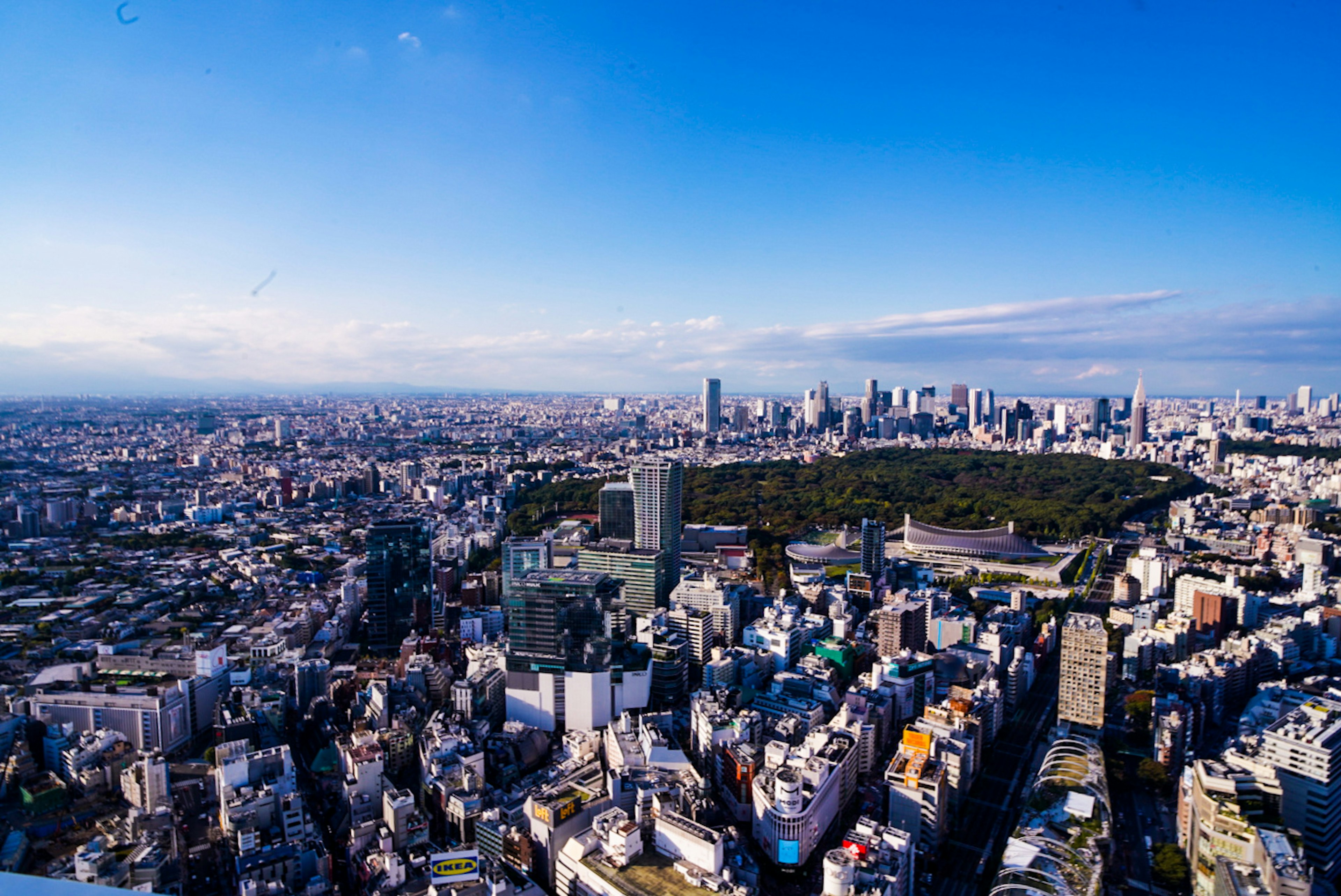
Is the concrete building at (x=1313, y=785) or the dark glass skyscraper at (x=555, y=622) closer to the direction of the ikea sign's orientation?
the concrete building

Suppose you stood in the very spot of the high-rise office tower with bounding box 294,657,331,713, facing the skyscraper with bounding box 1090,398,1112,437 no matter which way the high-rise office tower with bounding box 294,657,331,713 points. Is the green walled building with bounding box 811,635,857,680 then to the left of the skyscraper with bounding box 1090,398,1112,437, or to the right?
right

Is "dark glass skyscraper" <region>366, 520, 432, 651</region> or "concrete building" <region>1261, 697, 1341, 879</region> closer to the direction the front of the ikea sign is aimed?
the concrete building

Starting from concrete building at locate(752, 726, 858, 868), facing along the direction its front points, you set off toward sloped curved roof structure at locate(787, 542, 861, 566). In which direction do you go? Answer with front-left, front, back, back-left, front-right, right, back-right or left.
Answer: back

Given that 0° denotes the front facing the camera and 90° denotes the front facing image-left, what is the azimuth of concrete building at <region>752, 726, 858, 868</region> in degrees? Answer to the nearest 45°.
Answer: approximately 0°

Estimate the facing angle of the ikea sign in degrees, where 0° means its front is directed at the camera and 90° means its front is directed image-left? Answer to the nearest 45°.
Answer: approximately 0°

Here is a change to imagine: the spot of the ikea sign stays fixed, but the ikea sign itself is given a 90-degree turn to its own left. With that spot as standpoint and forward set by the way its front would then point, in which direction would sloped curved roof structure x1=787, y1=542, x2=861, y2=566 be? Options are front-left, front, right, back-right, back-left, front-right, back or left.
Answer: front-left

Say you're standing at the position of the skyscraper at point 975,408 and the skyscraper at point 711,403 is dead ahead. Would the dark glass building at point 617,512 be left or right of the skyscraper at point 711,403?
left

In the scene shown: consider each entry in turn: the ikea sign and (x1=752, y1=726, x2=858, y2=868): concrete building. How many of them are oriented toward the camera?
2

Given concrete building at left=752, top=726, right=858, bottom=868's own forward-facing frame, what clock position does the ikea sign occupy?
The ikea sign is roughly at 2 o'clock from the concrete building.

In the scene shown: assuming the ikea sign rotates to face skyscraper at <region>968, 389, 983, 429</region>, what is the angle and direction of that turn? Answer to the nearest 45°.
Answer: approximately 135° to its left

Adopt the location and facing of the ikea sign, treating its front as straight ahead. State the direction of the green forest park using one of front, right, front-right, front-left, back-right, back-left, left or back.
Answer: back-left

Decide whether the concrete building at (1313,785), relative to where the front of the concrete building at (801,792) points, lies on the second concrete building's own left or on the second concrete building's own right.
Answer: on the second concrete building's own left

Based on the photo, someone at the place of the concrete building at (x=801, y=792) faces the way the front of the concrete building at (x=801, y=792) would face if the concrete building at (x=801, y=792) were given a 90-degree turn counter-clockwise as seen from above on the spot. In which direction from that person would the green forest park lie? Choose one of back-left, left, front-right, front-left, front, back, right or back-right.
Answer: left
